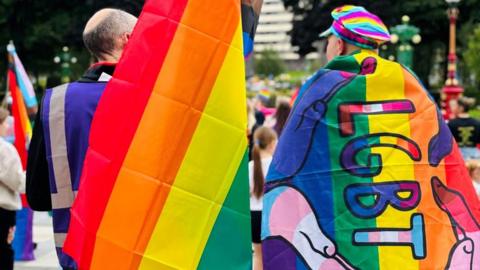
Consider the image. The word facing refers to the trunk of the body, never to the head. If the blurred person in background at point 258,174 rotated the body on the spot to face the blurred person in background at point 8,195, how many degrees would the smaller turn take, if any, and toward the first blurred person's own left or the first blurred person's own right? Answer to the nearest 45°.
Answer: approximately 135° to the first blurred person's own left

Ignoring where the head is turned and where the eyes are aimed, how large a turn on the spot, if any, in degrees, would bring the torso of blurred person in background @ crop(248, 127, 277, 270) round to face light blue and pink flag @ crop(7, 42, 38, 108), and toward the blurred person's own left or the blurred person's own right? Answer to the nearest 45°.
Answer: approximately 90° to the blurred person's own left

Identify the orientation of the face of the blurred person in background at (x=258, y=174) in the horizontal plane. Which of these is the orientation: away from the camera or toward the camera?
away from the camera

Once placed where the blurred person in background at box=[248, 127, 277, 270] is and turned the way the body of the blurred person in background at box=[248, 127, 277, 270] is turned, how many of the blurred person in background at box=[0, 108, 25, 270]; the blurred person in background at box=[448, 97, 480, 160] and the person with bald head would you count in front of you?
1

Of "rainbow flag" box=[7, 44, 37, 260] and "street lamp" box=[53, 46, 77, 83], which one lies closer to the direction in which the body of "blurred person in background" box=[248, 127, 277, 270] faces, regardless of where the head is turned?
the street lamp

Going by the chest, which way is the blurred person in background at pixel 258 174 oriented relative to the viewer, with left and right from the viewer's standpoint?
facing away from the viewer and to the right of the viewer

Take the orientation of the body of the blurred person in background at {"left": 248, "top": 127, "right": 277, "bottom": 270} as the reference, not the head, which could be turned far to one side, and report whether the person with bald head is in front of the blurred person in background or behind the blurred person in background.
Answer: behind
